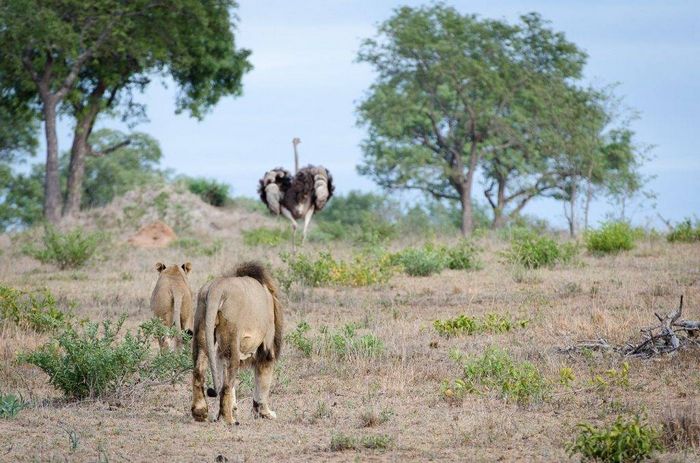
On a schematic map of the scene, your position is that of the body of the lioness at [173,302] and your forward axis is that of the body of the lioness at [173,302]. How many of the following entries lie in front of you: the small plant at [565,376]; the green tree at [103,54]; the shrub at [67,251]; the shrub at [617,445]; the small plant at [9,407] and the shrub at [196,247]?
3

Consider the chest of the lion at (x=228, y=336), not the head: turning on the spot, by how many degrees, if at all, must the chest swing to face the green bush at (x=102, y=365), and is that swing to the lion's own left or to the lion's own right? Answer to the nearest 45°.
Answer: approximately 90° to the lion's own left

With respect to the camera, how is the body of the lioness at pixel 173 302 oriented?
away from the camera

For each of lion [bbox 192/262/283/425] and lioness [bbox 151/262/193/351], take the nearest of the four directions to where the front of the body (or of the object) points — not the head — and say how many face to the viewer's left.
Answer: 0

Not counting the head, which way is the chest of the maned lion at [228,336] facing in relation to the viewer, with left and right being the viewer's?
facing away from the viewer and to the right of the viewer

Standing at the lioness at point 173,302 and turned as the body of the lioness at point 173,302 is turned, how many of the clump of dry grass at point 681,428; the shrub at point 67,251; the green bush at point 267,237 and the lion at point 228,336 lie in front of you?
2

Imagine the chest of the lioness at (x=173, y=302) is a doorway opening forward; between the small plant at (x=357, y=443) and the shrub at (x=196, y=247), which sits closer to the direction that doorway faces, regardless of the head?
the shrub

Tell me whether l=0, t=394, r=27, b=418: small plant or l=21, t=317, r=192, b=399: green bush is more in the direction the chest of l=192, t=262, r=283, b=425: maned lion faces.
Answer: the green bush

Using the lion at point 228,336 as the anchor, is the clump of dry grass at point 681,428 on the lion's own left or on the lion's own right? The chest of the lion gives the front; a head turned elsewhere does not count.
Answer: on the lion's own right

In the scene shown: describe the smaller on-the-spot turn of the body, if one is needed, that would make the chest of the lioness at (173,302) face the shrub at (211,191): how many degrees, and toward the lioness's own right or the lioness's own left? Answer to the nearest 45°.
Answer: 0° — it already faces it

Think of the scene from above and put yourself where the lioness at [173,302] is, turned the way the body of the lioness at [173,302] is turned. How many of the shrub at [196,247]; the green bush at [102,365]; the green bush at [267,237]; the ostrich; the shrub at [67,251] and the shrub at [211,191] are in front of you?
5
